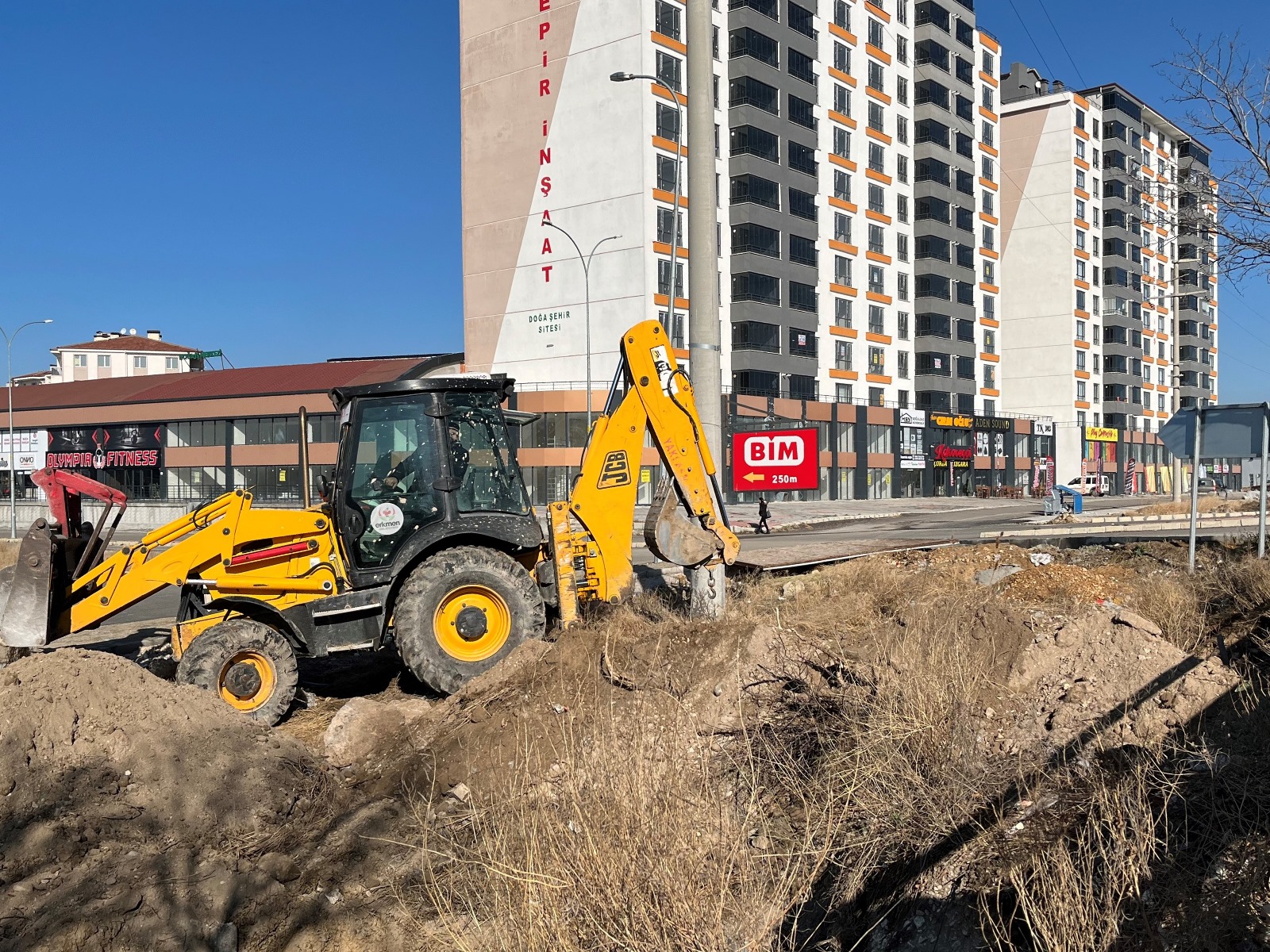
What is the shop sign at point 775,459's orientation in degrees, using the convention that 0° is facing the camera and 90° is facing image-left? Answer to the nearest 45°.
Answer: approximately 0°

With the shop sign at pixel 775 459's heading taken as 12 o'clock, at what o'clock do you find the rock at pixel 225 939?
The rock is roughly at 12 o'clock from the shop sign.

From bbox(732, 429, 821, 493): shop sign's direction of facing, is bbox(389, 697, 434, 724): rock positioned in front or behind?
in front

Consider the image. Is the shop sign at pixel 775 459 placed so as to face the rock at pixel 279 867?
yes

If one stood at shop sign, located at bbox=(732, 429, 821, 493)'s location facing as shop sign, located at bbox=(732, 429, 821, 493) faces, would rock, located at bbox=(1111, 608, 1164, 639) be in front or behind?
in front

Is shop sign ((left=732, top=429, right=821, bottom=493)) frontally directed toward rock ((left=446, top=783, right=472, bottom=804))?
yes
